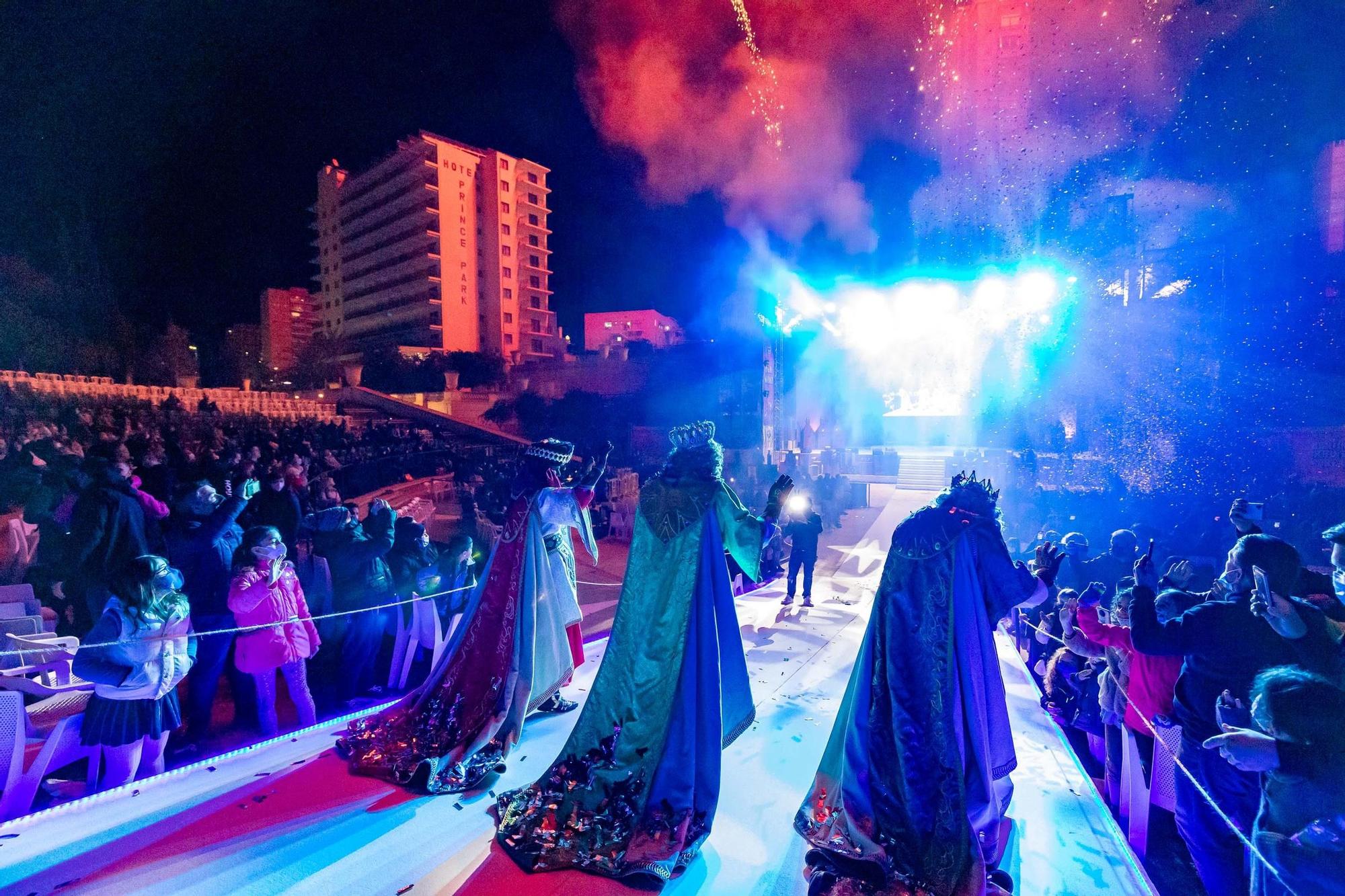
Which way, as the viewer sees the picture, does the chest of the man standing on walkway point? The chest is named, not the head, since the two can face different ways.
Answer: toward the camera

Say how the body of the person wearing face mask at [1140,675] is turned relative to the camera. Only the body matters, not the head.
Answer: to the viewer's left

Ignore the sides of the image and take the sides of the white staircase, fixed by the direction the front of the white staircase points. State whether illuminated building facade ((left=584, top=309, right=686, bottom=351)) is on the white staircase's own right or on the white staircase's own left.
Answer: on the white staircase's own right

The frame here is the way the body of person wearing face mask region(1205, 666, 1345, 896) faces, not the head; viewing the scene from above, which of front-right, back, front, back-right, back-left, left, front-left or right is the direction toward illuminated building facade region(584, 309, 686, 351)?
front-right

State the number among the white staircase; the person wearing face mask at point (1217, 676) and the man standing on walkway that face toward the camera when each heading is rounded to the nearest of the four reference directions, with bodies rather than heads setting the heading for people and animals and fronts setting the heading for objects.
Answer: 2

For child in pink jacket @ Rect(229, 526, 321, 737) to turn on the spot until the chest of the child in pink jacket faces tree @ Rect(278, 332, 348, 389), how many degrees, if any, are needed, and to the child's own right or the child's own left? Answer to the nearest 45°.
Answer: approximately 135° to the child's own left

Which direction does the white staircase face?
toward the camera

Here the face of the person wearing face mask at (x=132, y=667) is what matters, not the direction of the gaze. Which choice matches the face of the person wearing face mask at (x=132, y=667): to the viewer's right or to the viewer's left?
to the viewer's right

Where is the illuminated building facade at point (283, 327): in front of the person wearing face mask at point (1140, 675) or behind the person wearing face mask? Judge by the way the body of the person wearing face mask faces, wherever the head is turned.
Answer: in front

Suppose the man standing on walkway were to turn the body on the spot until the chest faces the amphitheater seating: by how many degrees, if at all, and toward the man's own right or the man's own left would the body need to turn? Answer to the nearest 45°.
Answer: approximately 90° to the man's own right

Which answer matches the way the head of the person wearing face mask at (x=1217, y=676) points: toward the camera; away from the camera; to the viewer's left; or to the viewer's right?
to the viewer's left

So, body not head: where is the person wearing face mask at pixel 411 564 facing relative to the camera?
to the viewer's right

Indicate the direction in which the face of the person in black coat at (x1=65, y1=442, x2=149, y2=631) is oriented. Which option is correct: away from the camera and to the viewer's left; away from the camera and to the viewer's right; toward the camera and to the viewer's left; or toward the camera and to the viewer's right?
away from the camera and to the viewer's right

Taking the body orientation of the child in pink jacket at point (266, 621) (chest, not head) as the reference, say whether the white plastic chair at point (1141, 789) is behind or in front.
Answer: in front

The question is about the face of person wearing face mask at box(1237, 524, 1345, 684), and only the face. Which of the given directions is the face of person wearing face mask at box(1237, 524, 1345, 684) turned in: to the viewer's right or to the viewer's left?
to the viewer's left

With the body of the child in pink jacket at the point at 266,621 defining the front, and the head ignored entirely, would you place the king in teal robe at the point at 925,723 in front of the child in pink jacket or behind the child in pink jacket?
in front

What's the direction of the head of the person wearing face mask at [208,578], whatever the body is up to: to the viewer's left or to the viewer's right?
to the viewer's right
